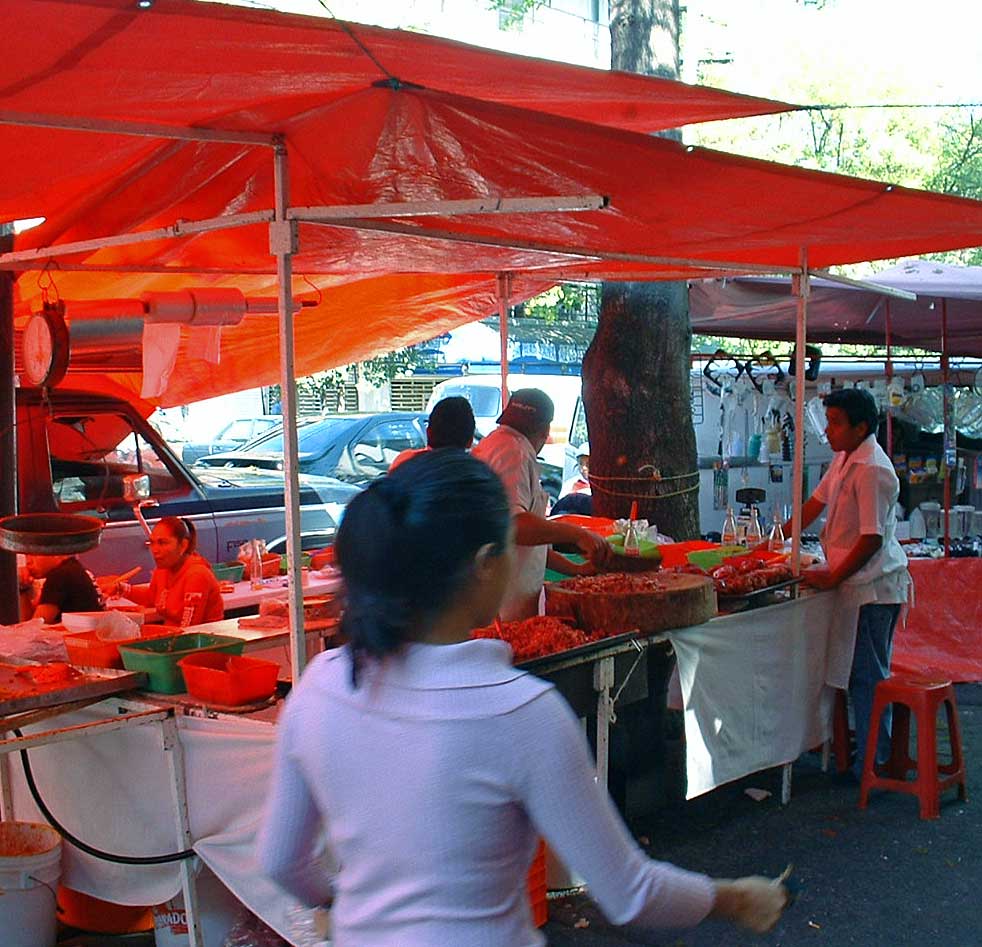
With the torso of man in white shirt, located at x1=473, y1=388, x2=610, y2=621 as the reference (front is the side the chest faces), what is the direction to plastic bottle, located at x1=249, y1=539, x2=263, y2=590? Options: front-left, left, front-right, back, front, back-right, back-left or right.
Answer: back-left

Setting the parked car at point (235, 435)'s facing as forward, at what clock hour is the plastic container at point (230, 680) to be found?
The plastic container is roughly at 9 o'clock from the parked car.

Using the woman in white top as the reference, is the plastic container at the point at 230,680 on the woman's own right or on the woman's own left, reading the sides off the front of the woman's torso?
on the woman's own left

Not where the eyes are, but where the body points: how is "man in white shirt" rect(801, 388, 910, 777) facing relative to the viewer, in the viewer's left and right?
facing to the left of the viewer

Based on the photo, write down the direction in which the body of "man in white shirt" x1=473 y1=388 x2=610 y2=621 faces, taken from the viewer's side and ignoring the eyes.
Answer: to the viewer's right

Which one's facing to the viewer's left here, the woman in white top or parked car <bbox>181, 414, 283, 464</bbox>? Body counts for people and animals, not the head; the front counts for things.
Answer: the parked car

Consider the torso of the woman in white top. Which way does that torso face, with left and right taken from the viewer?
facing away from the viewer and to the right of the viewer

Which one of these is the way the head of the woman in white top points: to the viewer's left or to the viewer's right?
to the viewer's right

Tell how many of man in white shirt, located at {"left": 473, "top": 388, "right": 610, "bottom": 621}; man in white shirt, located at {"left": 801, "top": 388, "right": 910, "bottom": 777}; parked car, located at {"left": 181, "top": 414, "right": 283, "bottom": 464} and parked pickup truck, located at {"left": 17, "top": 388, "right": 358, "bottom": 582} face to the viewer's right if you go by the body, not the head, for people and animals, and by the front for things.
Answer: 2

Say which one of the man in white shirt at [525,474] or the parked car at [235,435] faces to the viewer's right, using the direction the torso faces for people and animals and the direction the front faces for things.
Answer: the man in white shirt

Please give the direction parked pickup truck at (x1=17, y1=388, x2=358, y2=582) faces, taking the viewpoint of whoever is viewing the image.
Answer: facing to the right of the viewer
